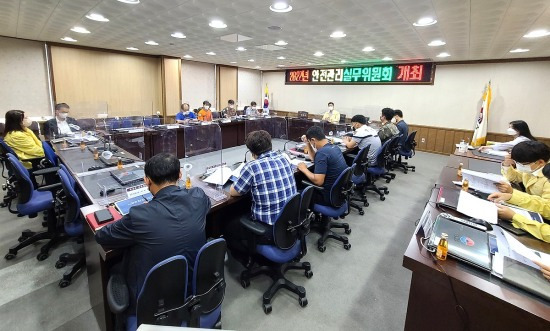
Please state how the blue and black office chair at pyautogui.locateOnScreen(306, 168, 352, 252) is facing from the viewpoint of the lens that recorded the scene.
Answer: facing away from the viewer and to the left of the viewer

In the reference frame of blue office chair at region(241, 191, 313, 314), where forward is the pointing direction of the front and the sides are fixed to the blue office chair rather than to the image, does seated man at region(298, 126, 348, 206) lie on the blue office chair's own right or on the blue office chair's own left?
on the blue office chair's own right

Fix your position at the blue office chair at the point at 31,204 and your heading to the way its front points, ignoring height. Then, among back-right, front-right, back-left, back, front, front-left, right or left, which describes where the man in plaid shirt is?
front-right

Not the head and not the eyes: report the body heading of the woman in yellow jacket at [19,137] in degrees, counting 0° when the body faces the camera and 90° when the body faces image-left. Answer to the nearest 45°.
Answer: approximately 270°

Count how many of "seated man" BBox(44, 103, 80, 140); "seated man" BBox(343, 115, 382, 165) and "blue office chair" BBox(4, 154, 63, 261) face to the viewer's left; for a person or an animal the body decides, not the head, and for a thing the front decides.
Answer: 1

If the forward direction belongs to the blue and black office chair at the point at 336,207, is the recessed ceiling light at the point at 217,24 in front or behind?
in front

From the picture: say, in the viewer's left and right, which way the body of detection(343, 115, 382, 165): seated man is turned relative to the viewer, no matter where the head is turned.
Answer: facing to the left of the viewer

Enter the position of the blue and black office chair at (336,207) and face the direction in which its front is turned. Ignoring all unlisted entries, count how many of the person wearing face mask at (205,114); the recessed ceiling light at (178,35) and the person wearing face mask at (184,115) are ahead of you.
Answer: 3

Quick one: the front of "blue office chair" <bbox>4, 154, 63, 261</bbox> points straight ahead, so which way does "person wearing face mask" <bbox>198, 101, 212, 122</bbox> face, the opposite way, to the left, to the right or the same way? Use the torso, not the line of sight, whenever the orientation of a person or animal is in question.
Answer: to the right

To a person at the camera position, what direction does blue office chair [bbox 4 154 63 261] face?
facing to the right of the viewer

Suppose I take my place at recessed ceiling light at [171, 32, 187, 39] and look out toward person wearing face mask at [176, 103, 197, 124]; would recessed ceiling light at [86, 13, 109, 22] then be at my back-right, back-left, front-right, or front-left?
back-left

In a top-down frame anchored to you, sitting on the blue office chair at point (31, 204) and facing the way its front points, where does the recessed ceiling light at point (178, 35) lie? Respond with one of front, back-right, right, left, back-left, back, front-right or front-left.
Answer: front-left

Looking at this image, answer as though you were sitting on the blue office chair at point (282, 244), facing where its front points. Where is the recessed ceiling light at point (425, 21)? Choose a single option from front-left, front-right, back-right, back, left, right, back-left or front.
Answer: right

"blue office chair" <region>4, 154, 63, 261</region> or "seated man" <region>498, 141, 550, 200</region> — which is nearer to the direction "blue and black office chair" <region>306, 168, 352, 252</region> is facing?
the blue office chair

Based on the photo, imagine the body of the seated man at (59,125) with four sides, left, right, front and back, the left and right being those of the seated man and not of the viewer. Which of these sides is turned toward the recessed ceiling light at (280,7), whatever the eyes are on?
front

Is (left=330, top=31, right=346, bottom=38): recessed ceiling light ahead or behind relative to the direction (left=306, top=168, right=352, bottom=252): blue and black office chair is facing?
ahead

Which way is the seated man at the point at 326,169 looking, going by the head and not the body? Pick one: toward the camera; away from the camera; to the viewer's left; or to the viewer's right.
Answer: to the viewer's left

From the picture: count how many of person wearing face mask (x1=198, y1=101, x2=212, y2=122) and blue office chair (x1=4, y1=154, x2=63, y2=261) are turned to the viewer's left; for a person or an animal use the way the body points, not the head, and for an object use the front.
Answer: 0
